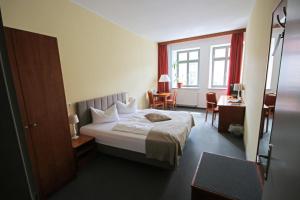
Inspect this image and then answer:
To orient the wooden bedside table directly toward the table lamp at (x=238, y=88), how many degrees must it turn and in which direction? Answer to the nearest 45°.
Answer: approximately 45° to its left

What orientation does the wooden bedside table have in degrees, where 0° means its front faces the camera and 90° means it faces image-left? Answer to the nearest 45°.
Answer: approximately 315°

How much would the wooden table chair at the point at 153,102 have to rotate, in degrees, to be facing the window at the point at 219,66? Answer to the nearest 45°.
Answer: approximately 45° to its left

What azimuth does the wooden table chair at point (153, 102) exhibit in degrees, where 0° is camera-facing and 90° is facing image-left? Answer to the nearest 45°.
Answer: approximately 315°
